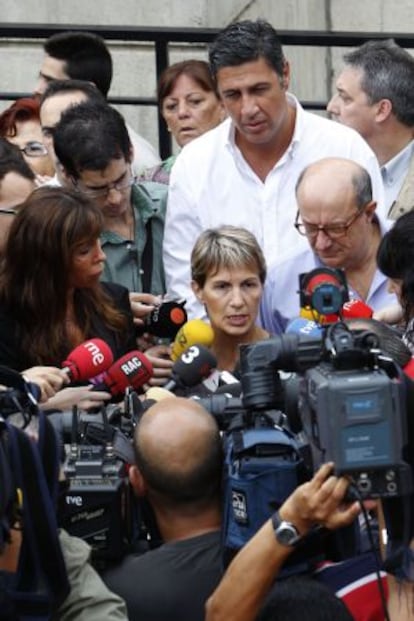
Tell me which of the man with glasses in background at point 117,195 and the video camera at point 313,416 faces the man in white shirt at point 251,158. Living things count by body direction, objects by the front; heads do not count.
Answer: the video camera

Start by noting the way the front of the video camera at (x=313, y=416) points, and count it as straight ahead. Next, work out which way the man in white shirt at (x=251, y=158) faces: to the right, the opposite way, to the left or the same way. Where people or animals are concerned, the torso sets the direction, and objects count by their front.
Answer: the opposite way

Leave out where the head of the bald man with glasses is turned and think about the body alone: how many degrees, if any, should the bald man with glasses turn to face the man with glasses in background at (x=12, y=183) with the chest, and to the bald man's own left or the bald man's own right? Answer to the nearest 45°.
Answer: approximately 45° to the bald man's own right

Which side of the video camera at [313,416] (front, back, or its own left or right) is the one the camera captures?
back

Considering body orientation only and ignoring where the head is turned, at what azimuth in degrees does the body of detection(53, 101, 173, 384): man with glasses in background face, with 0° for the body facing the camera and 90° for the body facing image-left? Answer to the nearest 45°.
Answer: approximately 0°

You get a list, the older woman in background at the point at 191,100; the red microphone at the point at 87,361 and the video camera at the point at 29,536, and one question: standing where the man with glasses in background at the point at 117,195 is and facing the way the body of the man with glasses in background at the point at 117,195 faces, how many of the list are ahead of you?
2

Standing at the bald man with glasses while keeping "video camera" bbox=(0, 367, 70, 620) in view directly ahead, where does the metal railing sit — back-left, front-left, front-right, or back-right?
back-right

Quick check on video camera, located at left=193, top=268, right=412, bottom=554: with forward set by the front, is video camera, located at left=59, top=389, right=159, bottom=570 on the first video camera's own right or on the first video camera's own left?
on the first video camera's own left

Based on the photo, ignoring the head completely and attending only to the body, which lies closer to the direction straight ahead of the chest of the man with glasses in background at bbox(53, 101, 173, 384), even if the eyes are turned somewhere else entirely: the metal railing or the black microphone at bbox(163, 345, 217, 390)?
the black microphone

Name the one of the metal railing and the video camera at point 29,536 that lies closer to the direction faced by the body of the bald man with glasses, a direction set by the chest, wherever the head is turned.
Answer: the video camera
